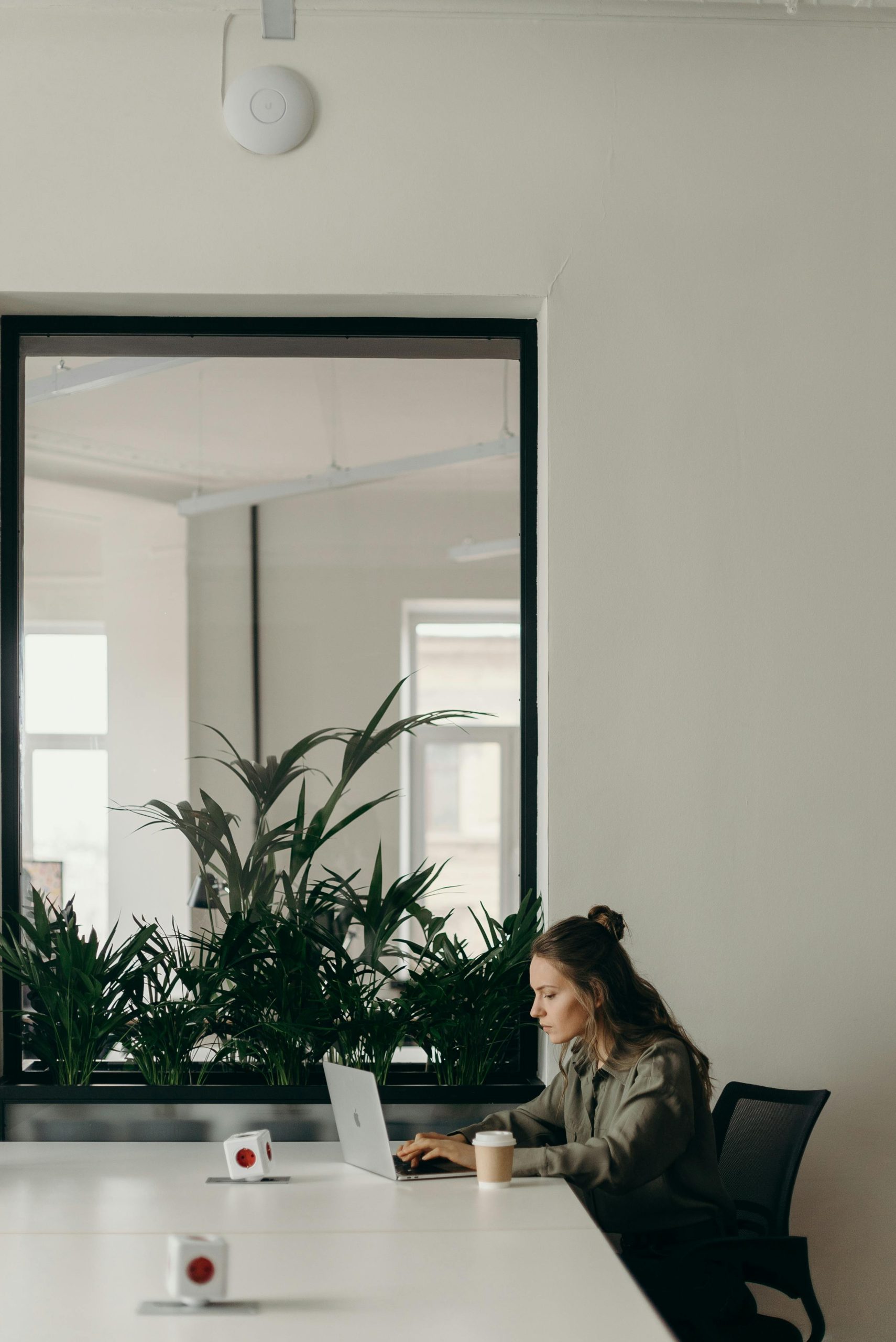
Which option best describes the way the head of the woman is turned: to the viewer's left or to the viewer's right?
to the viewer's left

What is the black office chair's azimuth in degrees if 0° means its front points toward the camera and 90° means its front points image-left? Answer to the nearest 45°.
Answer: approximately 45°

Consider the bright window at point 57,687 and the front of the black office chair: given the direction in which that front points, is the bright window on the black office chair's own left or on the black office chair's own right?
on the black office chair's own right

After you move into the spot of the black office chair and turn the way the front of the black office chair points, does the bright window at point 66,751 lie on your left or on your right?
on your right

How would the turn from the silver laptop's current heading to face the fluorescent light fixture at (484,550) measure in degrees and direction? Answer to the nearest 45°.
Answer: approximately 45° to its left

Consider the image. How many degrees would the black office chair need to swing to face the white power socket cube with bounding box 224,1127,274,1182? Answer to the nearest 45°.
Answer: approximately 45° to its right

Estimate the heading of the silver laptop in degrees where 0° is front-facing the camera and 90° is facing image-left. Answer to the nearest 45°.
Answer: approximately 225°

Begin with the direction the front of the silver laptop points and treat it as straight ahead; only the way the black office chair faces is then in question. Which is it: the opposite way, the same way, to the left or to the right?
the opposite way
